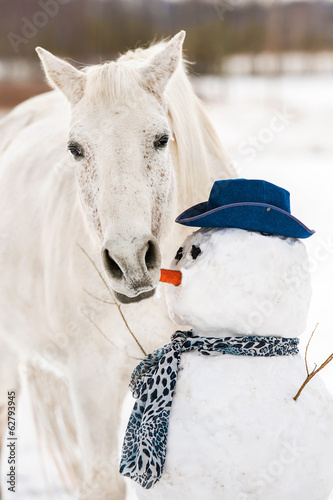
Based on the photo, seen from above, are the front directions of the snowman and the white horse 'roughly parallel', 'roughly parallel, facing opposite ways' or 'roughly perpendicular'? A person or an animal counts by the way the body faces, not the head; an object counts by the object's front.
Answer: roughly perpendicular

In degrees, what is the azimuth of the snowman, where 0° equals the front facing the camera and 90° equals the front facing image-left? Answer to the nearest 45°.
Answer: approximately 45°

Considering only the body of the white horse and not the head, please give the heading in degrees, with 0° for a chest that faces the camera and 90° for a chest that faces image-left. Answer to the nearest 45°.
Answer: approximately 315°
